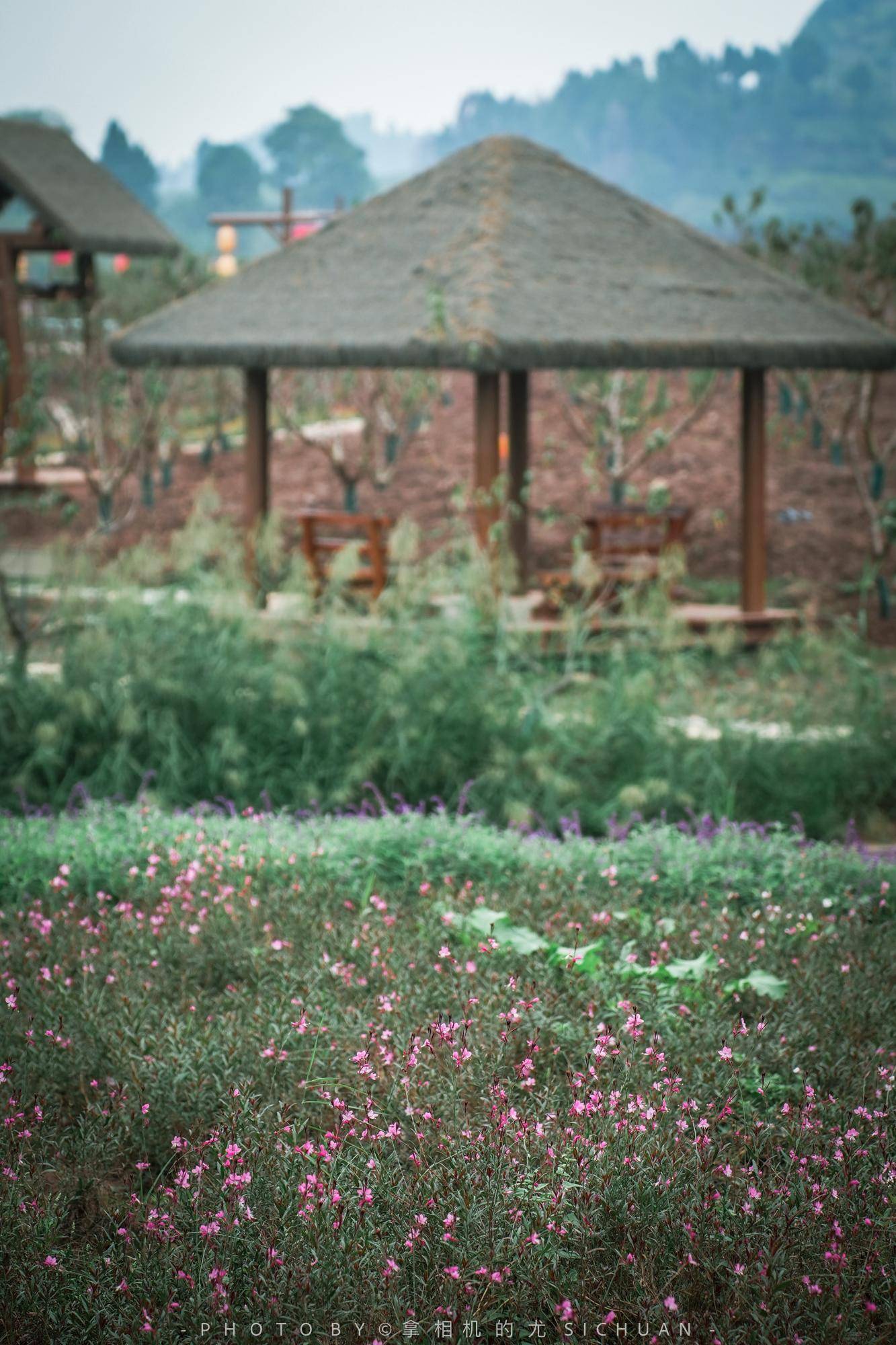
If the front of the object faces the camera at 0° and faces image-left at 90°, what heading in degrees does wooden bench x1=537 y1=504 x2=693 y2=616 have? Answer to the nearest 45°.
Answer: approximately 45°

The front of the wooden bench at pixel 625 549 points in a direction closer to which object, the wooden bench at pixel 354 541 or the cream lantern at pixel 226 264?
the wooden bench

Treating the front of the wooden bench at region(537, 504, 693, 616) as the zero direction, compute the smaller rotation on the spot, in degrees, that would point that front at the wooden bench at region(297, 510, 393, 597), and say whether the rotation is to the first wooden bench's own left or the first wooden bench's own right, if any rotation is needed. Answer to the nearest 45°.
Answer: approximately 45° to the first wooden bench's own right
